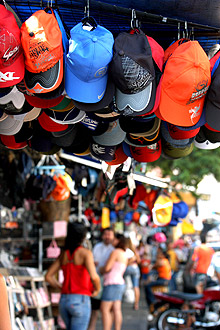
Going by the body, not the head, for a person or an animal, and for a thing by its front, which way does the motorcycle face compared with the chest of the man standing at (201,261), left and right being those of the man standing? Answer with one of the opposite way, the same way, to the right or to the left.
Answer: to the right

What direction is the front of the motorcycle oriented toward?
to the viewer's right

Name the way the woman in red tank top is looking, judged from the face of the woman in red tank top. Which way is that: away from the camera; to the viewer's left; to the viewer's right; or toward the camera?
away from the camera
